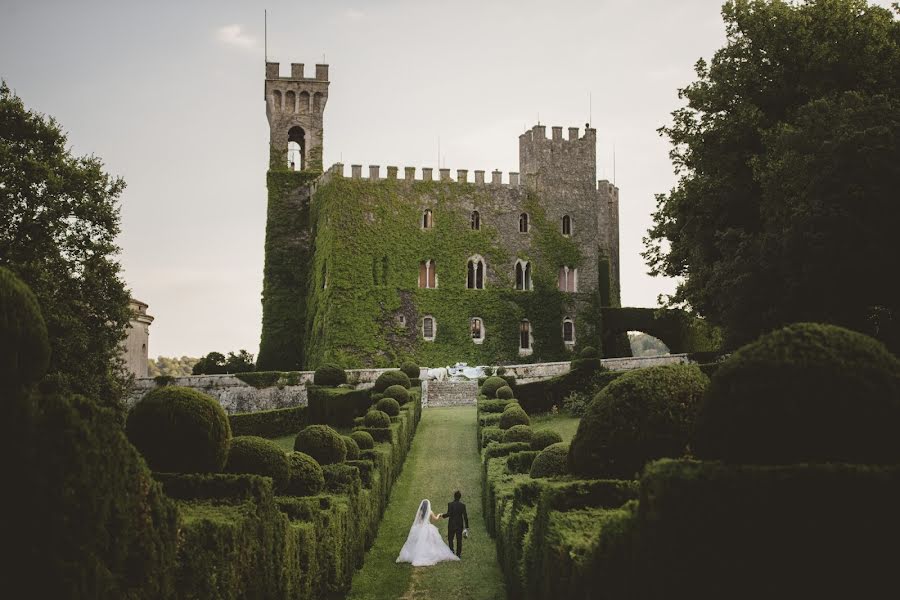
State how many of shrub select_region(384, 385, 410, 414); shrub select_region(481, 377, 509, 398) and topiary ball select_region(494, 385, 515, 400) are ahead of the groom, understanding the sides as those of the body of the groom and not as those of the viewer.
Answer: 3

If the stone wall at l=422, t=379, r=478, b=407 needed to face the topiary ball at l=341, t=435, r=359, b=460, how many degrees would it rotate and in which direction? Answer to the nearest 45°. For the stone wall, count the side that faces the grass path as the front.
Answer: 0° — it already faces it

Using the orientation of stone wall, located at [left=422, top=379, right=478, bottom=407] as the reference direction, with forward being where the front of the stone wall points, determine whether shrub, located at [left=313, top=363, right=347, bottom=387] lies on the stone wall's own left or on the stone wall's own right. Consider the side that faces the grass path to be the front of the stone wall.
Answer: on the stone wall's own right

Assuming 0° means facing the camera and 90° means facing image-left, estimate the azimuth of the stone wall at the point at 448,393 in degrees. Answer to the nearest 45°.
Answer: approximately 0°

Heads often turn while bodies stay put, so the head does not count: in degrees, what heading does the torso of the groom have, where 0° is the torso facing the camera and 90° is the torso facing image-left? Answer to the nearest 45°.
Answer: approximately 180°

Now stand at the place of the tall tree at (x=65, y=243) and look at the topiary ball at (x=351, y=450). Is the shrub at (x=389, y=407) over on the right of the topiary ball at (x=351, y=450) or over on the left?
left

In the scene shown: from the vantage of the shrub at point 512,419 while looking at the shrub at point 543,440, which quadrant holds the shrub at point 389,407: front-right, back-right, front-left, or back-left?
back-right
